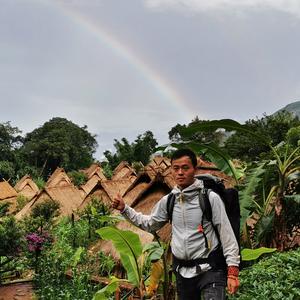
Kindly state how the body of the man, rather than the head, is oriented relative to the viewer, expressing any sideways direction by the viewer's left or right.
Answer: facing the viewer and to the left of the viewer

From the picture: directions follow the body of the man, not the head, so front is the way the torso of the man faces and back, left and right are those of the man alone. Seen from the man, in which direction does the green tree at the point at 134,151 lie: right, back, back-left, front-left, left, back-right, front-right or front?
back-right

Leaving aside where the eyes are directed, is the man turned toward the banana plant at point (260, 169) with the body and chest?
no

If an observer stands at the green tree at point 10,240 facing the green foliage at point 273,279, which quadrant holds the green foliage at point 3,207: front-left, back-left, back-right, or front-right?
back-left

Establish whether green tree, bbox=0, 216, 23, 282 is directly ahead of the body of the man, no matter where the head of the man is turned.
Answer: no

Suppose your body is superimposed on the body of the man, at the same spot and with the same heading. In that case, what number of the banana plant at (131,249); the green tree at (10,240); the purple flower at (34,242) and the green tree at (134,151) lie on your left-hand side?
0

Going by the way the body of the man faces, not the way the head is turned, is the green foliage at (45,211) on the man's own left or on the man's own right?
on the man's own right

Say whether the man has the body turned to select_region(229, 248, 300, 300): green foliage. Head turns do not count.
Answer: no

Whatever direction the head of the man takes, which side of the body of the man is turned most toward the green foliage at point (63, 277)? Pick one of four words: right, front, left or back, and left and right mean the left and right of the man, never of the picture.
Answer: right
